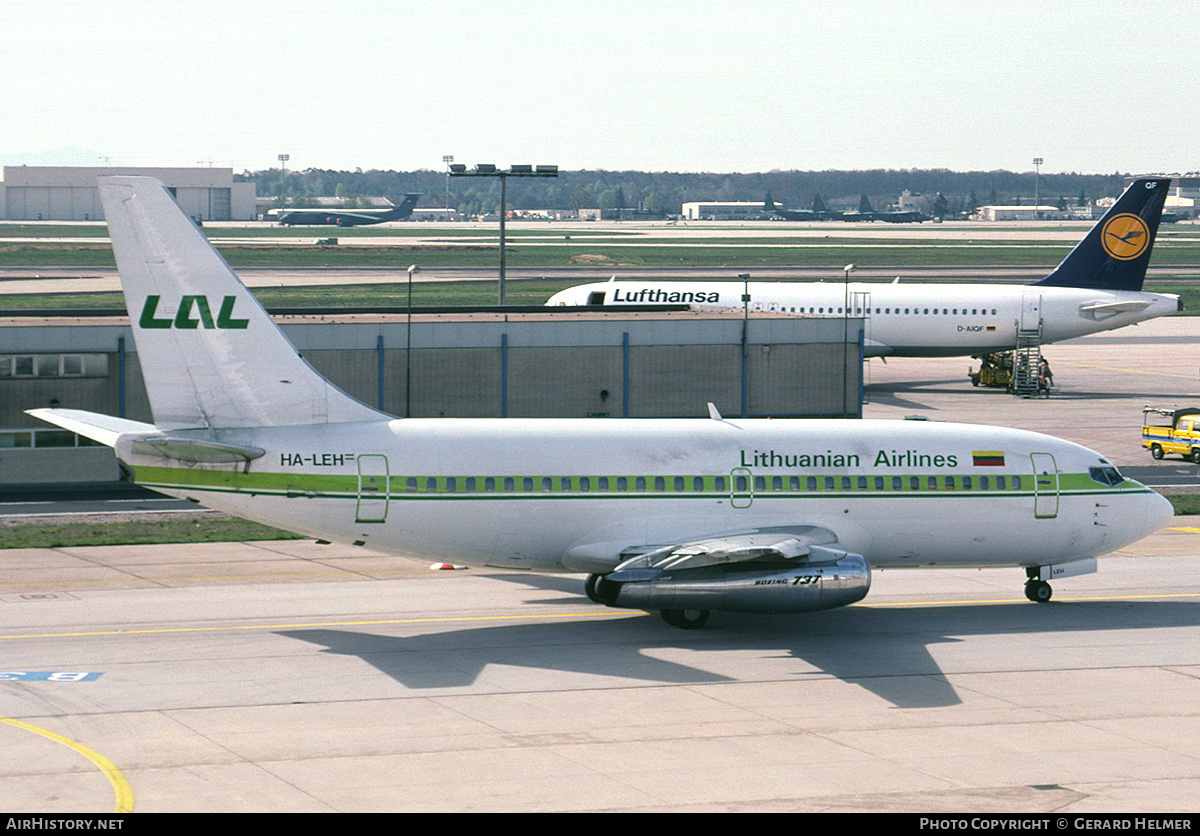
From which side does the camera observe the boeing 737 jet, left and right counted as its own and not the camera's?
right
